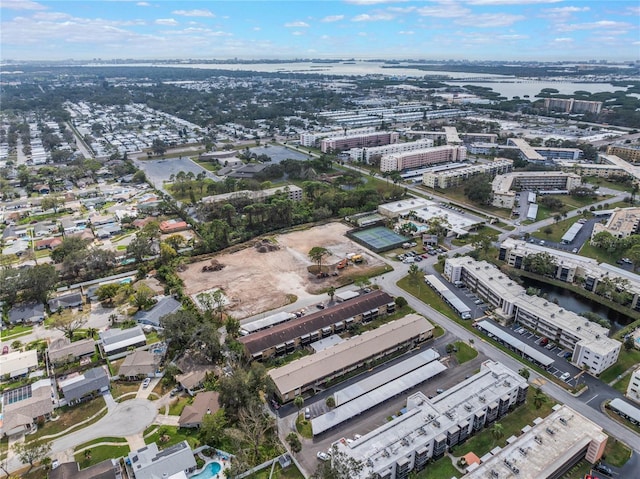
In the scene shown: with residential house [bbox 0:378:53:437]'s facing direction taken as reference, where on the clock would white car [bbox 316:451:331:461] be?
The white car is roughly at 12 o'clock from the residential house.

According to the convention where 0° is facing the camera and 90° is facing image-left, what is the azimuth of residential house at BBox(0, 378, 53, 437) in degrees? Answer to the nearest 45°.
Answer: approximately 315°

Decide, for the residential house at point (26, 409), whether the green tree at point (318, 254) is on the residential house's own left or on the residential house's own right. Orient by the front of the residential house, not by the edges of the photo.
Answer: on the residential house's own left

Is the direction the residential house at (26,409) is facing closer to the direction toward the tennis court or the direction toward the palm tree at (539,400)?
the palm tree

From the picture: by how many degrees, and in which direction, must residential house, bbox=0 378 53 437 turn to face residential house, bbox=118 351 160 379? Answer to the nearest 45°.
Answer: approximately 45° to its left

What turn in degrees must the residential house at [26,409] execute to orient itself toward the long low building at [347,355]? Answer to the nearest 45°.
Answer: approximately 90° to its left

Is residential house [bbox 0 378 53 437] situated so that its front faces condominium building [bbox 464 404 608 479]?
no

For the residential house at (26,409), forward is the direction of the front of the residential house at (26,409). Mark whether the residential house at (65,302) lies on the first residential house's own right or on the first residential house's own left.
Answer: on the first residential house's own left

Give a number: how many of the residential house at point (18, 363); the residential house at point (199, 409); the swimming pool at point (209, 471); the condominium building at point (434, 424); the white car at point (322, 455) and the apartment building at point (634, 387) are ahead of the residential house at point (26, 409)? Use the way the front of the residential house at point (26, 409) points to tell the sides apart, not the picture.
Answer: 5

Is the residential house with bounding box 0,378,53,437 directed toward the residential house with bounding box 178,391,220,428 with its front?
no
